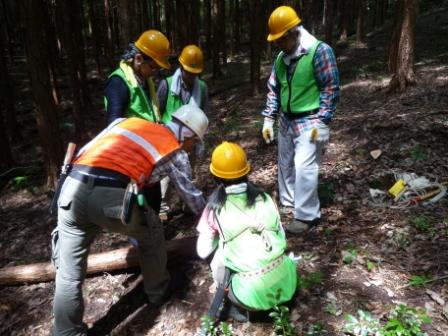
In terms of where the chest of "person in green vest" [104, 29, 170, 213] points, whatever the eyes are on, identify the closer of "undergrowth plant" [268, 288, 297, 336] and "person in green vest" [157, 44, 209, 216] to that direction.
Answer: the undergrowth plant

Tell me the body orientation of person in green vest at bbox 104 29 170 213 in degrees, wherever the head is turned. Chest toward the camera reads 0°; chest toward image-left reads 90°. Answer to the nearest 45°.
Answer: approximately 315°

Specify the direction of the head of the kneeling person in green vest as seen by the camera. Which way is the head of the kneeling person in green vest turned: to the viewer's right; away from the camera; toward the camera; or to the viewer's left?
away from the camera

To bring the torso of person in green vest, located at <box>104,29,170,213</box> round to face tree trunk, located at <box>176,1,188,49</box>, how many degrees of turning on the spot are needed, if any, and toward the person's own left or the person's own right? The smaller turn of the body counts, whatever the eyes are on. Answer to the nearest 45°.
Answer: approximately 135° to the person's own left

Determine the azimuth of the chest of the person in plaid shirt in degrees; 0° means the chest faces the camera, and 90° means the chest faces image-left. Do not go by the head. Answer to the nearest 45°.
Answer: approximately 45°

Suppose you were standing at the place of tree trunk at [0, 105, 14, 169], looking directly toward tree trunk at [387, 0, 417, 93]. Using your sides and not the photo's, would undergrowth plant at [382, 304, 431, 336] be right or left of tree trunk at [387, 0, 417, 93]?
right

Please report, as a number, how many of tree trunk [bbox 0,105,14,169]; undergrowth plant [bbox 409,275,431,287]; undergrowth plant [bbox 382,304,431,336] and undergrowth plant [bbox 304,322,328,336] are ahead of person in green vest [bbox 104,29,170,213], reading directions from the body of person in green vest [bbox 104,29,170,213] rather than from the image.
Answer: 3

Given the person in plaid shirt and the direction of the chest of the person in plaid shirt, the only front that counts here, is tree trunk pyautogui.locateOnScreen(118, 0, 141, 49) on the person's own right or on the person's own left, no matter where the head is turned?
on the person's own right

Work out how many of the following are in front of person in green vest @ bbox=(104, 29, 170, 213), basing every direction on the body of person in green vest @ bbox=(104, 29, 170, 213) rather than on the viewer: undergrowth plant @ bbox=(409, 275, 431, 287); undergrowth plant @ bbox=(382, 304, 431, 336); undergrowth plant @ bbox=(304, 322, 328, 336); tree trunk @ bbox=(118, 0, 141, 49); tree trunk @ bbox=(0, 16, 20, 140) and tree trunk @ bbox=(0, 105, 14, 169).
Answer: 3

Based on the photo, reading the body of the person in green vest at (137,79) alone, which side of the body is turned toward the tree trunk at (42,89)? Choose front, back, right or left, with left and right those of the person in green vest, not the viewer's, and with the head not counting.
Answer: back

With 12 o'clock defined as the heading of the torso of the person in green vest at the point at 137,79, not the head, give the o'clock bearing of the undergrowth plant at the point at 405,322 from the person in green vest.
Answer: The undergrowth plant is roughly at 12 o'clock from the person in green vest.
